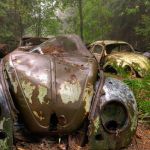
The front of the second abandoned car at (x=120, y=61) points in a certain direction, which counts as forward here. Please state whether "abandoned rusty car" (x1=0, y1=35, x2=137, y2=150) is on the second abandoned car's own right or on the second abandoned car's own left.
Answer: on the second abandoned car's own right

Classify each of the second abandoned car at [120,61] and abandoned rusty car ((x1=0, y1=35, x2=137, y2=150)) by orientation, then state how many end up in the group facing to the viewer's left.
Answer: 0

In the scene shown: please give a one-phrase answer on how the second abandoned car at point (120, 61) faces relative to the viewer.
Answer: facing the viewer and to the right of the viewer

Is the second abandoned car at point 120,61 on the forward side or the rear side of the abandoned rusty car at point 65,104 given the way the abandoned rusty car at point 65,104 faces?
on the rear side

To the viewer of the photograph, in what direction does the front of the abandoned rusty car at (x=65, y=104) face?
facing the viewer
